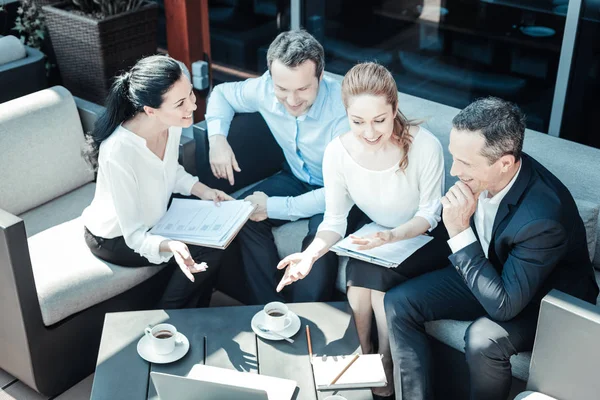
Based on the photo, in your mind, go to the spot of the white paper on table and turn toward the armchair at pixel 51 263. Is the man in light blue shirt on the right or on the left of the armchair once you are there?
right

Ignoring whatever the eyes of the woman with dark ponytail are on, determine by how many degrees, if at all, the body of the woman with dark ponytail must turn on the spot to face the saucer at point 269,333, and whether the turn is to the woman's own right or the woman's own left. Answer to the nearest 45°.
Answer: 0° — they already face it

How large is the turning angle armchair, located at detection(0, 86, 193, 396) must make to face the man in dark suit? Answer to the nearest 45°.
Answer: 0° — it already faces them

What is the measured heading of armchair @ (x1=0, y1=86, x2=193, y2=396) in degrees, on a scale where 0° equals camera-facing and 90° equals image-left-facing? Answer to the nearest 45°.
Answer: approximately 315°

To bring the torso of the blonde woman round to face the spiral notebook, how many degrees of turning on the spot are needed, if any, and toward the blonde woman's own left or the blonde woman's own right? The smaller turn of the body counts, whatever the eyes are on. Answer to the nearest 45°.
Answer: approximately 45° to the blonde woman's own left

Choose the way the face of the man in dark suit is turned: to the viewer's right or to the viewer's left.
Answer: to the viewer's left

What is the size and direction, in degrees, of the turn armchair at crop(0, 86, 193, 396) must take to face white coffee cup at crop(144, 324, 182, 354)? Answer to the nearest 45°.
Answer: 0° — it already faces it

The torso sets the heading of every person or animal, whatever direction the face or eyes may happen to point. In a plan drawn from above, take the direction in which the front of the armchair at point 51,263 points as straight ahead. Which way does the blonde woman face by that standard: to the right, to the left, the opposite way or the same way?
to the right

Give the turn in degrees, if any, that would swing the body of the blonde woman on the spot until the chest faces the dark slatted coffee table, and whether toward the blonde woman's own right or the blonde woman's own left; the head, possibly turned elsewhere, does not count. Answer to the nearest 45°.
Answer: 0° — they already face it
